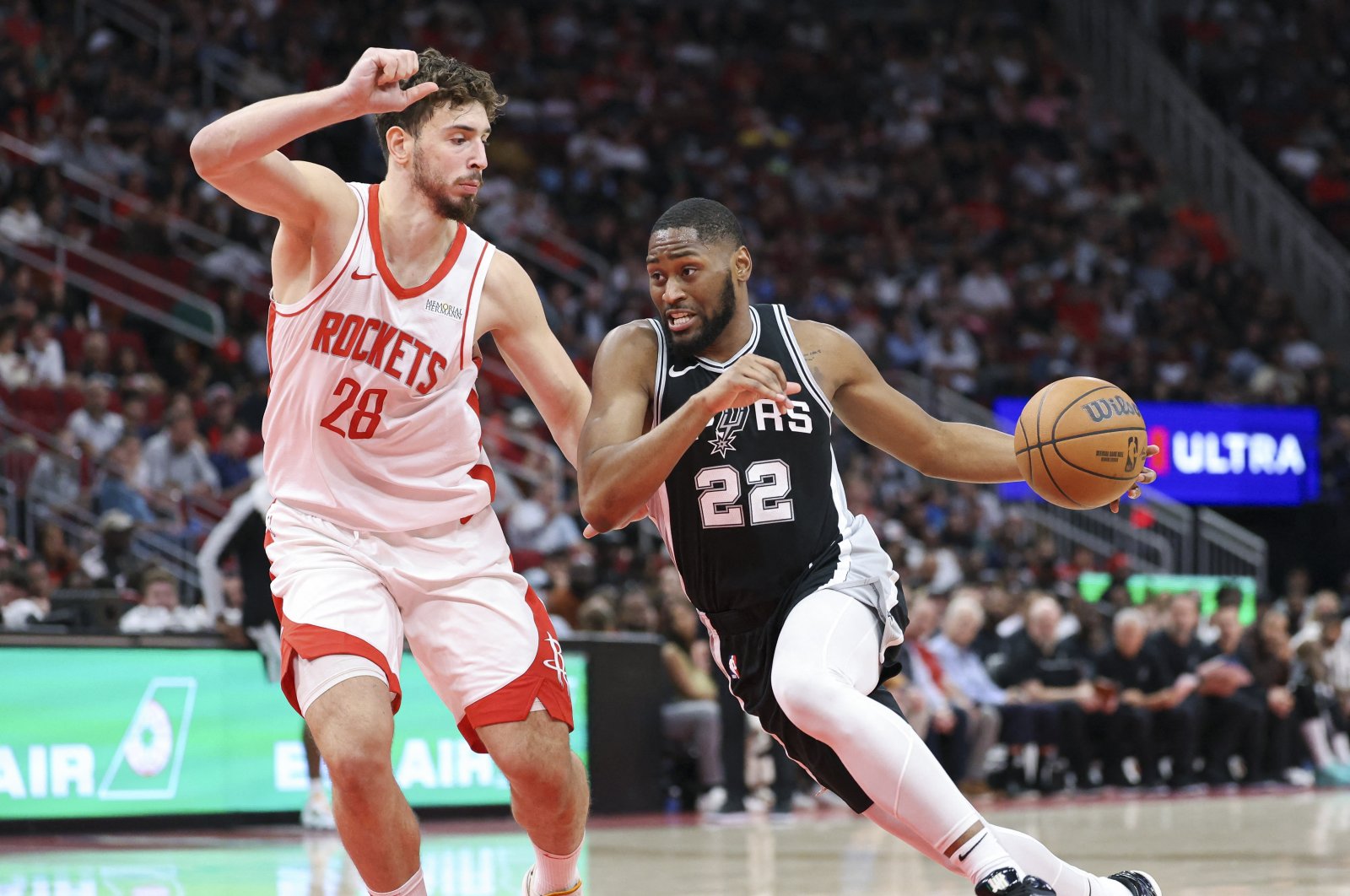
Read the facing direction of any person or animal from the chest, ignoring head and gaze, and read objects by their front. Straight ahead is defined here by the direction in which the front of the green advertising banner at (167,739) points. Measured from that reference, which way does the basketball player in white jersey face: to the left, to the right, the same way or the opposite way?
the same way

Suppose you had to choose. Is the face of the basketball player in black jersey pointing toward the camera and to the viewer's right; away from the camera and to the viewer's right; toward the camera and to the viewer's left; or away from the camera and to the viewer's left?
toward the camera and to the viewer's left

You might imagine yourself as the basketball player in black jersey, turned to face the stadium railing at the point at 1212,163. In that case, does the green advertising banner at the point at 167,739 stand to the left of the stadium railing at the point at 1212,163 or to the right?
left

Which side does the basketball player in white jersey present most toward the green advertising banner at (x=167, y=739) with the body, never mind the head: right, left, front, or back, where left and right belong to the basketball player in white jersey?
back

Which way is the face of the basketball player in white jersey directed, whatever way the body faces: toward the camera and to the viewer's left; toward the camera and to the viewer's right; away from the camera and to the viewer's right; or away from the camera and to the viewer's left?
toward the camera and to the viewer's right

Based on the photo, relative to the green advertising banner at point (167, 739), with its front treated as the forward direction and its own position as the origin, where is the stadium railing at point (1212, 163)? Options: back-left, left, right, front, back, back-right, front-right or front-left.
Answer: back-left

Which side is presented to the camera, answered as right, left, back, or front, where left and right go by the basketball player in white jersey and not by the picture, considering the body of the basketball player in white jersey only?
front

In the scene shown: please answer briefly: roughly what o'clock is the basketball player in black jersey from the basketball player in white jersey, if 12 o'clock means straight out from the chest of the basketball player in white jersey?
The basketball player in black jersey is roughly at 9 o'clock from the basketball player in white jersey.

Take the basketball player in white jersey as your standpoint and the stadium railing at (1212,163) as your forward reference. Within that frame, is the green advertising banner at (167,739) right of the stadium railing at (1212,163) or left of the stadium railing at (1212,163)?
left

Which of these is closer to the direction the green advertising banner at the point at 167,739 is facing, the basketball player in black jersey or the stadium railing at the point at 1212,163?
the basketball player in black jersey

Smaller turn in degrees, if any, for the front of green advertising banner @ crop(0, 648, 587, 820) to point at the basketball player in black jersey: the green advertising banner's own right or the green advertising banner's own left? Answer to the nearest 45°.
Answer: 0° — it already faces them

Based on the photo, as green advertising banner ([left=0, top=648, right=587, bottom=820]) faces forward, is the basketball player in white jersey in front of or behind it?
in front

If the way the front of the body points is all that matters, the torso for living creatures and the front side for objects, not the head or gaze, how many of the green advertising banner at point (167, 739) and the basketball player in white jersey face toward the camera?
2

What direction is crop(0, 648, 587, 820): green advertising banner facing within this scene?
toward the camera

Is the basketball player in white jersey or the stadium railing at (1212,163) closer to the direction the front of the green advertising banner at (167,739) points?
the basketball player in white jersey
